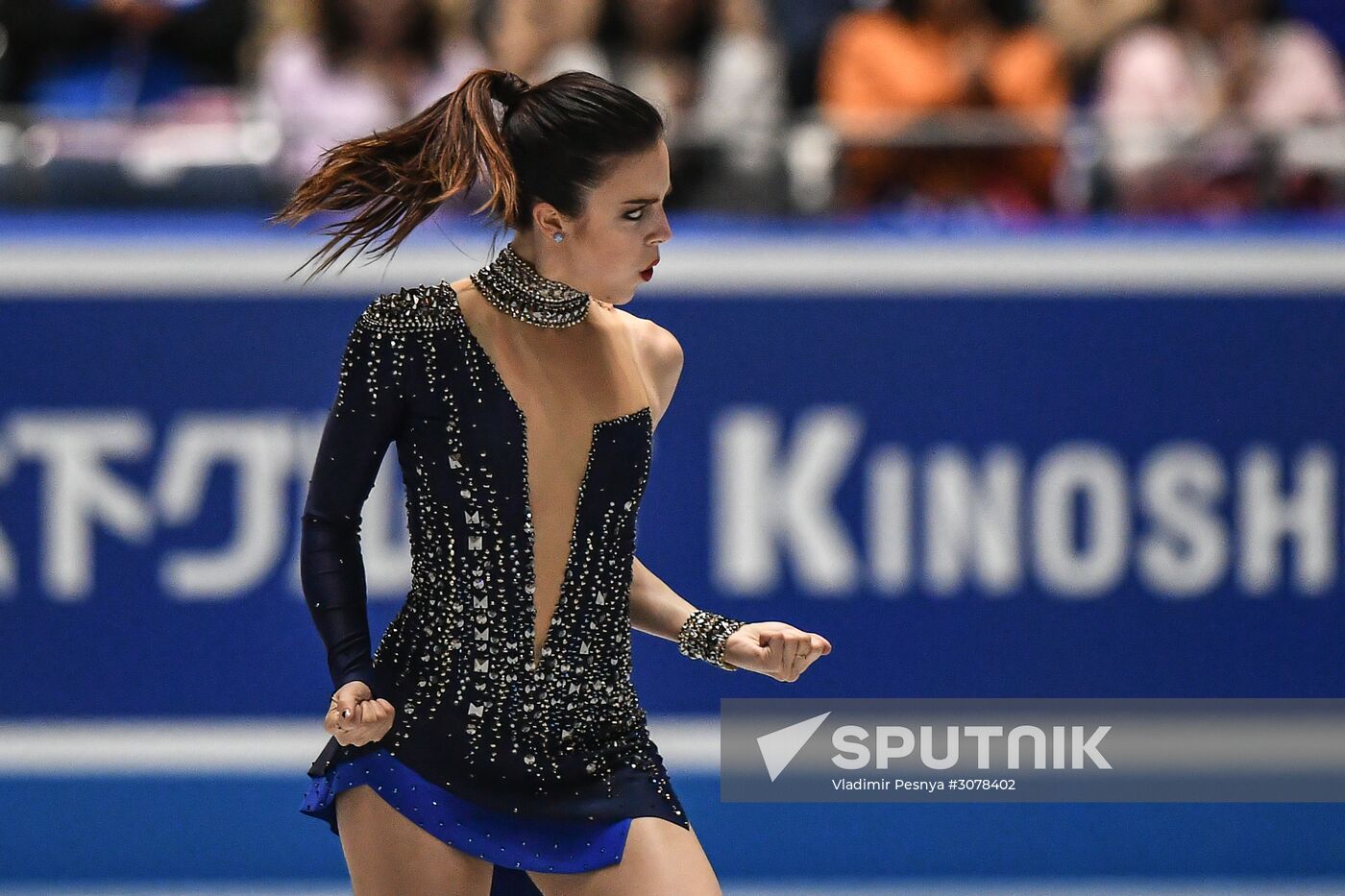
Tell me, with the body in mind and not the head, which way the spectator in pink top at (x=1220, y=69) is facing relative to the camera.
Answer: toward the camera

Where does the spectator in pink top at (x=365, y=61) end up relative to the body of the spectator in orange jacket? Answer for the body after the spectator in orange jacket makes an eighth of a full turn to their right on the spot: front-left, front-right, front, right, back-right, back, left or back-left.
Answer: front-right

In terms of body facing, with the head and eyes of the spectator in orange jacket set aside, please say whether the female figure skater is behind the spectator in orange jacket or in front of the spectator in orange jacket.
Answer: in front

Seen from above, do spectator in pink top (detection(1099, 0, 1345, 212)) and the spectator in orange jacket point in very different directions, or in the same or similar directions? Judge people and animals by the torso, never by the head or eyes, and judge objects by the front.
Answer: same or similar directions

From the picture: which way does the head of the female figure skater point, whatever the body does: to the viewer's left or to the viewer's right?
to the viewer's right

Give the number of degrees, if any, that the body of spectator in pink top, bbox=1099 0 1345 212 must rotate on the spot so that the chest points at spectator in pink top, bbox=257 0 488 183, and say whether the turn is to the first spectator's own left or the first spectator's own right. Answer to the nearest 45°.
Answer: approximately 90° to the first spectator's own right

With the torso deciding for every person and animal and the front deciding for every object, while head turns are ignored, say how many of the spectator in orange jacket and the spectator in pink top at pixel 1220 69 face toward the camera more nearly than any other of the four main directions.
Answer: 2

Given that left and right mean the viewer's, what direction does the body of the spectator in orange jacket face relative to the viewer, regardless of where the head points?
facing the viewer

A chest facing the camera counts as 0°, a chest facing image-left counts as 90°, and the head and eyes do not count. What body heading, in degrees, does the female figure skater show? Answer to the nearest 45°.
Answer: approximately 315°
